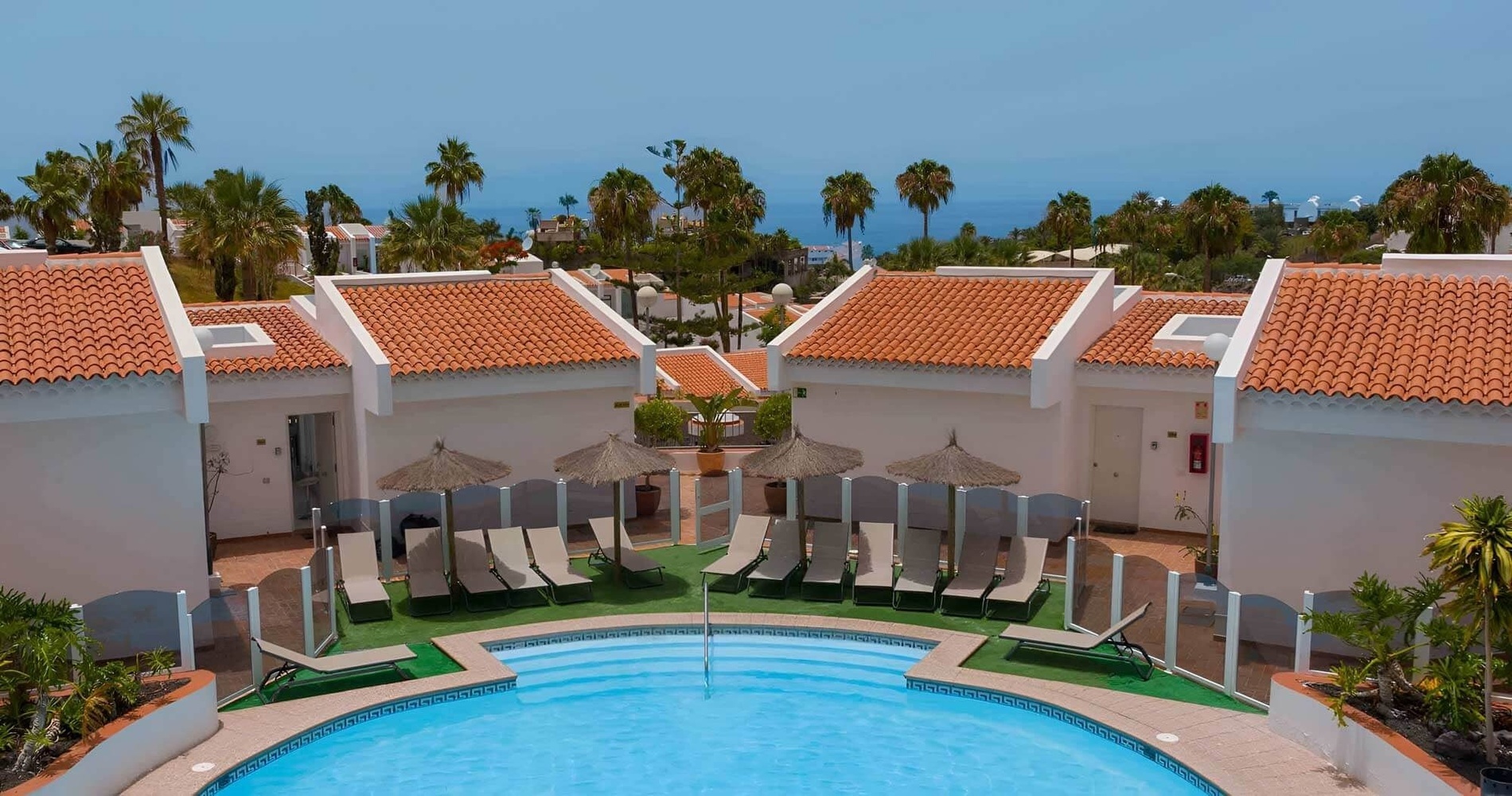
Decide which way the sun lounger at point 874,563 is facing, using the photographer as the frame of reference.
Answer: facing the viewer

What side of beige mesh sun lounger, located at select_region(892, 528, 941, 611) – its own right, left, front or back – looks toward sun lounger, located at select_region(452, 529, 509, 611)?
right

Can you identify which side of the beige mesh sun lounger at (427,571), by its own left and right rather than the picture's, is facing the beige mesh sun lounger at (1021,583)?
left

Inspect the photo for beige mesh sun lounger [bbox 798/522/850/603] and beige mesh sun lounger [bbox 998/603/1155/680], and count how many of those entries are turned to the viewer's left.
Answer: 1

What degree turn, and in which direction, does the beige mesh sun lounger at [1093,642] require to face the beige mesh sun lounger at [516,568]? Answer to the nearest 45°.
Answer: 0° — it already faces it

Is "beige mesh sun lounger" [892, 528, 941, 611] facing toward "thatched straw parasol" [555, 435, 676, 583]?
no

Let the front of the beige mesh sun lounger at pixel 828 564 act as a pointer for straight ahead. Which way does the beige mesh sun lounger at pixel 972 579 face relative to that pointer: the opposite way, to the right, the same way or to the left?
the same way

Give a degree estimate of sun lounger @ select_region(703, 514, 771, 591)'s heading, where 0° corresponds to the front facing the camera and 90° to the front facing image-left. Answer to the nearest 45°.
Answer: approximately 45°

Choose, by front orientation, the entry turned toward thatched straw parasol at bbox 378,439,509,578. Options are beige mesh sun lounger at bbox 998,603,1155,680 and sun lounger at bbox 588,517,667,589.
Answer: the beige mesh sun lounger

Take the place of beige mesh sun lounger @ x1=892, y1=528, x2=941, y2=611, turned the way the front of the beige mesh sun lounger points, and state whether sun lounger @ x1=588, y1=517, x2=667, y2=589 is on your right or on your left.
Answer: on your right

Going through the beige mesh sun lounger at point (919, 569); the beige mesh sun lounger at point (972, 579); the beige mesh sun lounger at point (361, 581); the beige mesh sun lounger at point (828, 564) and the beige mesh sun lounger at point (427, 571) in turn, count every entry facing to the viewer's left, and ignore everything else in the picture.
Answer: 0

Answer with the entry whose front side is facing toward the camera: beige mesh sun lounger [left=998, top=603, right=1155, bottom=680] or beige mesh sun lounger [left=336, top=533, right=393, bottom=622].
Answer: beige mesh sun lounger [left=336, top=533, right=393, bottom=622]

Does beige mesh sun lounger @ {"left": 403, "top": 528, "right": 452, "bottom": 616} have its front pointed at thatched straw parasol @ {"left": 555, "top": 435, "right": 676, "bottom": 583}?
no

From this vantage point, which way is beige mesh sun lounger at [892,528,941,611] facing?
toward the camera

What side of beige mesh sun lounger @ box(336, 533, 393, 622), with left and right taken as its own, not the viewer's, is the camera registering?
front
